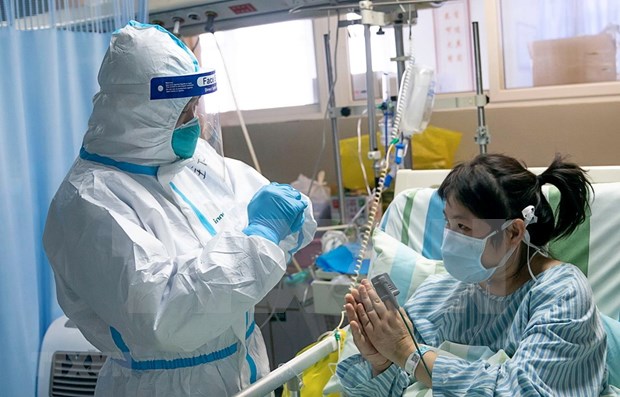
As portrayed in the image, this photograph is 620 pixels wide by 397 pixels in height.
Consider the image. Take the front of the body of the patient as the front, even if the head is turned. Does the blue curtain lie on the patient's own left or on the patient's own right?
on the patient's own right

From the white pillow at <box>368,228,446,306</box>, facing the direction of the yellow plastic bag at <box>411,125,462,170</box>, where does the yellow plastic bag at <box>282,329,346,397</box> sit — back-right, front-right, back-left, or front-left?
back-left

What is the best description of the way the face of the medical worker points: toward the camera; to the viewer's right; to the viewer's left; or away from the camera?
to the viewer's right

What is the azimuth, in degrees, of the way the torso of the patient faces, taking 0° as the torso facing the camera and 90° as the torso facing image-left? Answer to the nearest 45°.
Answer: approximately 45°

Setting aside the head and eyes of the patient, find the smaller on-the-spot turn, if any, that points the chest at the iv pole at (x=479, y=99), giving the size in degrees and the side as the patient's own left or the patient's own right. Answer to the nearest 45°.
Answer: approximately 135° to the patient's own right

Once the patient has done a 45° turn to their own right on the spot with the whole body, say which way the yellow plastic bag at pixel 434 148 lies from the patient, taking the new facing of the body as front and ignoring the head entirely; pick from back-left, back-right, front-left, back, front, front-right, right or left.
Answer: right
